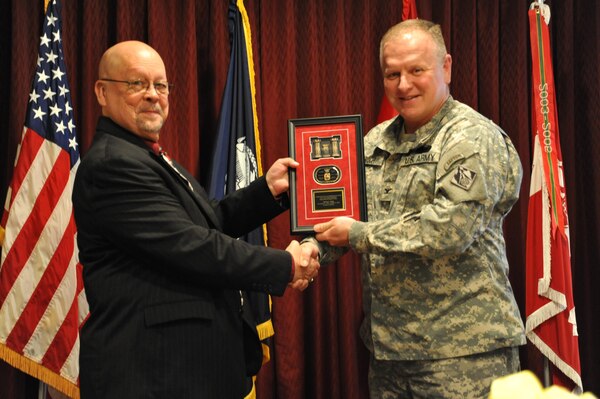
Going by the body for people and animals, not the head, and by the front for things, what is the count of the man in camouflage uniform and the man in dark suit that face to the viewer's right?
1

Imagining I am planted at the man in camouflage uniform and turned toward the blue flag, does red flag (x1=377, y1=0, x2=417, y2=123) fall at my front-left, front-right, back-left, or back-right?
front-right

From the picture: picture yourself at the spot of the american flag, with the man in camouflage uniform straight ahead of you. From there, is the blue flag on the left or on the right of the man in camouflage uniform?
left

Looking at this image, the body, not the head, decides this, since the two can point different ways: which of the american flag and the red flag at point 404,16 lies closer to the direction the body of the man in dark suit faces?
the red flag

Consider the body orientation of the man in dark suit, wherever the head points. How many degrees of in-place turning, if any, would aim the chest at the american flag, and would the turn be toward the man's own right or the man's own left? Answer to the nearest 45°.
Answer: approximately 135° to the man's own left

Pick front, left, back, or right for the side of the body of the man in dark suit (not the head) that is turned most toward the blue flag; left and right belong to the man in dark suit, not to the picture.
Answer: left

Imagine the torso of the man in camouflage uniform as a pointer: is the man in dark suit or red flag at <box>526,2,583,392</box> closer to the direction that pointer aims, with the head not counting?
the man in dark suit

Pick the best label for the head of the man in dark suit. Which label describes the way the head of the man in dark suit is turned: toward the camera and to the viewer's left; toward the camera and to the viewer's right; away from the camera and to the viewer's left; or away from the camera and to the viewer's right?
toward the camera and to the viewer's right

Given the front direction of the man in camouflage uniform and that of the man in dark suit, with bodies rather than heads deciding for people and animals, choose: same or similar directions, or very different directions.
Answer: very different directions

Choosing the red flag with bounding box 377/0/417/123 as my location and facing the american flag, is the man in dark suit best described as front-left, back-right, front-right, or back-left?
front-left

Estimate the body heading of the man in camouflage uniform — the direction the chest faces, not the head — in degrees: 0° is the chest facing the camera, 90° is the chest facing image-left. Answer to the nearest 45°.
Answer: approximately 45°

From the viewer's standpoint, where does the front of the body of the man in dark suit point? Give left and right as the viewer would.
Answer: facing to the right of the viewer

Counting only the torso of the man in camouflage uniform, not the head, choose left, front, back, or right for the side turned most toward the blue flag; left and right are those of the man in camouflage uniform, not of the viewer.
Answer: right

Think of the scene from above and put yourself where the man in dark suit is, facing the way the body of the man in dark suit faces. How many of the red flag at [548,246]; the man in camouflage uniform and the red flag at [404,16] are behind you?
0

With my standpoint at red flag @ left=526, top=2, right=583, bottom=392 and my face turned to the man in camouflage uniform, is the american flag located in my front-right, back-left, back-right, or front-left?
front-right

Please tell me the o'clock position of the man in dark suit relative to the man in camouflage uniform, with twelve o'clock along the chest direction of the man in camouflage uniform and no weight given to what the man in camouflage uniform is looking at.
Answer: The man in dark suit is roughly at 1 o'clock from the man in camouflage uniform.

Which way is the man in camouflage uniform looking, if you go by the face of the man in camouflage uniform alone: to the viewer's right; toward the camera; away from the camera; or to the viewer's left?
toward the camera

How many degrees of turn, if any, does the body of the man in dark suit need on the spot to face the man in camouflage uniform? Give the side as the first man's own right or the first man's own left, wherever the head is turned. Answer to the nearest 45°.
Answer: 0° — they already face them
